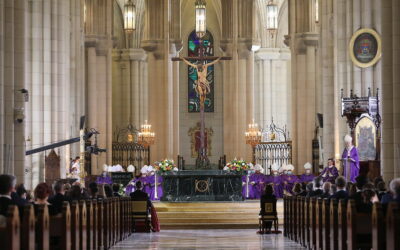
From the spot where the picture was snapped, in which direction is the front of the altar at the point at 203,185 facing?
facing the viewer

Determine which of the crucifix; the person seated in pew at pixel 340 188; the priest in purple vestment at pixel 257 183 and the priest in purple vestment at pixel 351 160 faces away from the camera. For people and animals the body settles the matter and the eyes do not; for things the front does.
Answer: the person seated in pew

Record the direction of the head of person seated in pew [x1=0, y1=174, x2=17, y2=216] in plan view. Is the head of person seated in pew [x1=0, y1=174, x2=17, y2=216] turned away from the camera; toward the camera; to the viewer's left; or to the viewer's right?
away from the camera

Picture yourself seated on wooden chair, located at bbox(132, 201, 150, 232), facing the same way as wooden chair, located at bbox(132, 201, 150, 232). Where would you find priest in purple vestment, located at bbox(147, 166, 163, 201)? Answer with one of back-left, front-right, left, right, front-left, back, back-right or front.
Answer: front

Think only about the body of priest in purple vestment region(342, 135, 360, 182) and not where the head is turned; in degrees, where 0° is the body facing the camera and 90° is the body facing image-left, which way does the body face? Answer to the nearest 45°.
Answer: approximately 45°

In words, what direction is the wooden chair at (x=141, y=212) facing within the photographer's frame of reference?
facing away from the viewer

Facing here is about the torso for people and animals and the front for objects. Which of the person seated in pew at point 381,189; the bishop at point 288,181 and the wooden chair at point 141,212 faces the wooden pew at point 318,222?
the bishop

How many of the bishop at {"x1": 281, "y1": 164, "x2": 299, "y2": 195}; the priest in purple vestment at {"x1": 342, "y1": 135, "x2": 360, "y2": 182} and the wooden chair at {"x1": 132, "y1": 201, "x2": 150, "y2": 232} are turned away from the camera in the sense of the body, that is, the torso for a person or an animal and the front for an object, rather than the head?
1

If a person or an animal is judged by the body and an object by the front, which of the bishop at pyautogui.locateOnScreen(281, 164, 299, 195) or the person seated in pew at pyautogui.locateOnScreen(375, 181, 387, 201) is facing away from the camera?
the person seated in pew

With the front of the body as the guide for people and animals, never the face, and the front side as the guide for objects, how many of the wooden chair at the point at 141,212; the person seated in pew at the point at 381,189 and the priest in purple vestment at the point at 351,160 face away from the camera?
2

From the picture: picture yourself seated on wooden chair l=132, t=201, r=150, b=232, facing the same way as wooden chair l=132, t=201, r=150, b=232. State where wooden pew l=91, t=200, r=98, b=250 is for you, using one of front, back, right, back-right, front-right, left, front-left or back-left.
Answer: back

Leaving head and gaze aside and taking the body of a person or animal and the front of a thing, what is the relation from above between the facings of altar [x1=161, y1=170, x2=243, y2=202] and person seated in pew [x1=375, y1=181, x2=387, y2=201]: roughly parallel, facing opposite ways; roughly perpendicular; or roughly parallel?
roughly parallel, facing opposite ways

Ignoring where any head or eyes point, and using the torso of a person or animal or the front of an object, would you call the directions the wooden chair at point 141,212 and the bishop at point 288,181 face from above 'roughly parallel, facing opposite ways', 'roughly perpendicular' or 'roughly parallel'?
roughly parallel, facing opposite ways

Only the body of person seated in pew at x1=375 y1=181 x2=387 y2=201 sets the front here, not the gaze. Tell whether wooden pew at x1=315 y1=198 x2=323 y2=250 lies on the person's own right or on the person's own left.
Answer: on the person's own left

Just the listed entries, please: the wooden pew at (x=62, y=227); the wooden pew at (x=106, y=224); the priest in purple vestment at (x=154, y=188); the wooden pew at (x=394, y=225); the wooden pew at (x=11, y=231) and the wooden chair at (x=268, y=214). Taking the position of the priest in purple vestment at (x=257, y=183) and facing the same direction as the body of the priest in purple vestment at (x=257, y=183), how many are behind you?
0

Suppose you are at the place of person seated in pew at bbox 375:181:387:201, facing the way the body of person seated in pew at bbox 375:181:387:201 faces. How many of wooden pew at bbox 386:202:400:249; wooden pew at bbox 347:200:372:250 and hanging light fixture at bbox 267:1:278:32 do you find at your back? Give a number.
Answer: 2

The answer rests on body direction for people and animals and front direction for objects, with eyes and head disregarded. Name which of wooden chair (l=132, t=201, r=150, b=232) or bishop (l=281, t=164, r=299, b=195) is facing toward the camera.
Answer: the bishop

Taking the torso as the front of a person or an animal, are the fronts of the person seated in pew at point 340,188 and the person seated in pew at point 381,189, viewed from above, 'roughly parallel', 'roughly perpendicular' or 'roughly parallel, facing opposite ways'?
roughly parallel

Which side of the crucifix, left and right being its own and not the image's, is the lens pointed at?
front

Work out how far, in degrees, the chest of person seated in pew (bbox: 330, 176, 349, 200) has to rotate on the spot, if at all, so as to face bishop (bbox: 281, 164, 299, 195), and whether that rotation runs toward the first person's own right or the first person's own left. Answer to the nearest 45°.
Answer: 0° — they already face them
